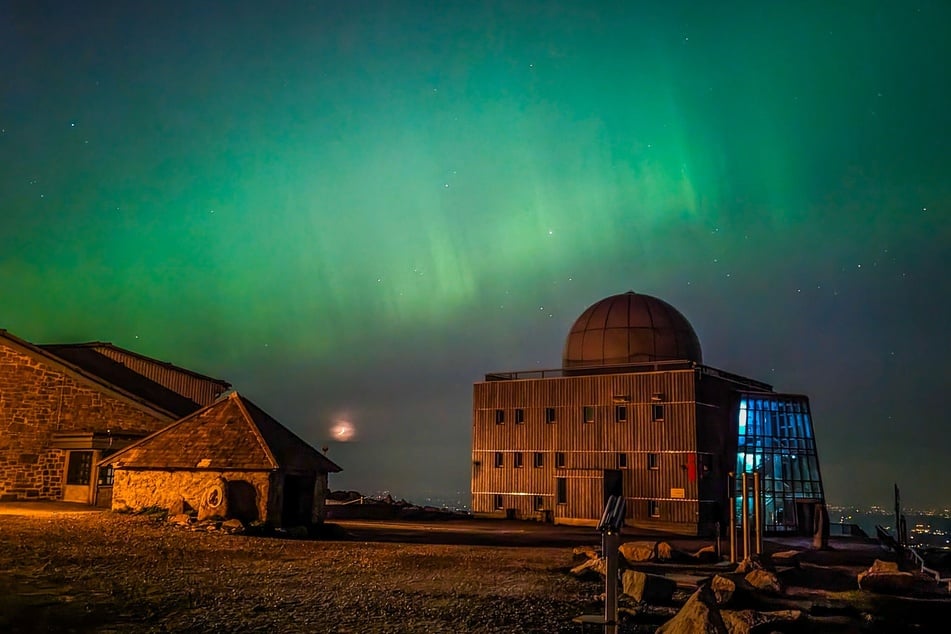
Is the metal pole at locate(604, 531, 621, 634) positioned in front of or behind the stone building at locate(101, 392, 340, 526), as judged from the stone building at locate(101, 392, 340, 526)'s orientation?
in front

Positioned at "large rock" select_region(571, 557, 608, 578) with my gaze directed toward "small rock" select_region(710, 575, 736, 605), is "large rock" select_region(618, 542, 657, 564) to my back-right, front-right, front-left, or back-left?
back-left

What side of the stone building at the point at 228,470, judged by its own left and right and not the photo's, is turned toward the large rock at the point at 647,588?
front

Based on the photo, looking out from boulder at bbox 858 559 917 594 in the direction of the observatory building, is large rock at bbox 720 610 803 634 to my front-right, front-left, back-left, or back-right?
back-left

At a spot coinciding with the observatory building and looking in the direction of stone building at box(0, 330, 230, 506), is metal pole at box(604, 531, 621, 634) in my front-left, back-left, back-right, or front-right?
front-left

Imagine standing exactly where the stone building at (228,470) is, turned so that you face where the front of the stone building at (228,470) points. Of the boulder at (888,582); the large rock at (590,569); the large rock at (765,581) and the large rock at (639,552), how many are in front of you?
4

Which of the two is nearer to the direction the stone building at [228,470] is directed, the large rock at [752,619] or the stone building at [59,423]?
the large rock

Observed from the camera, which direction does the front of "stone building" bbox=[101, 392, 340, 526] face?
facing the viewer and to the right of the viewer

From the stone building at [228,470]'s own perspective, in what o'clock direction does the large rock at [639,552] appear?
The large rock is roughly at 12 o'clock from the stone building.

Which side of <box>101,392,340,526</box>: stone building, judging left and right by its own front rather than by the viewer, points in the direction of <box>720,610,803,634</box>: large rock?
front

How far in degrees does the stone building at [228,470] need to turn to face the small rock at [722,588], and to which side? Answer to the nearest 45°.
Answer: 0° — it already faces it

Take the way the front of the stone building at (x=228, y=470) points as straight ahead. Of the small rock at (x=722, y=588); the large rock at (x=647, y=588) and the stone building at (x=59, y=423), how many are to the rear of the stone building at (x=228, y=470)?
1

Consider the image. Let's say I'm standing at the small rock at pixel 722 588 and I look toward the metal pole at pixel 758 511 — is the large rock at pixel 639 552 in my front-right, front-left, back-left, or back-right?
front-left

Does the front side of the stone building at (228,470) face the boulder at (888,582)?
yes

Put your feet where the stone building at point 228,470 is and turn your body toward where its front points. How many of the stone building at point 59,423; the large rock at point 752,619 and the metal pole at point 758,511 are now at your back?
1
